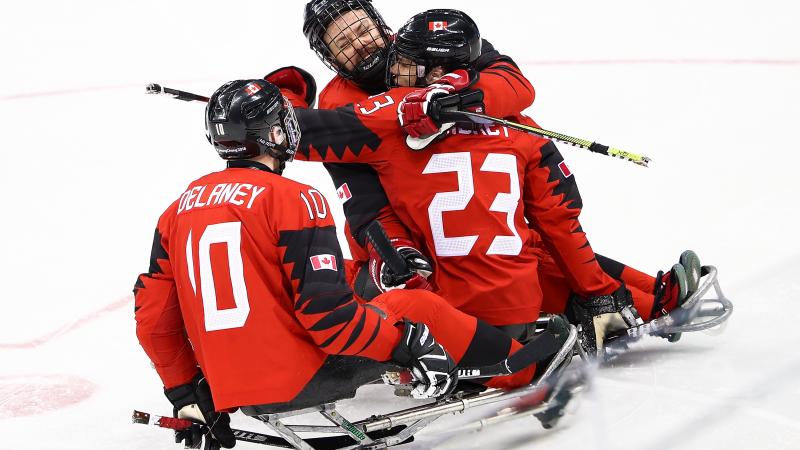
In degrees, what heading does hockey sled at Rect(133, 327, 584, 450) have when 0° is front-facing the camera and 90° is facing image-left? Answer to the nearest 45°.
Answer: approximately 270°

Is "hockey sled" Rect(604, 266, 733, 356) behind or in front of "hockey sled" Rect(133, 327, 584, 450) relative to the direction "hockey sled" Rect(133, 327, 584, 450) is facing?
in front
